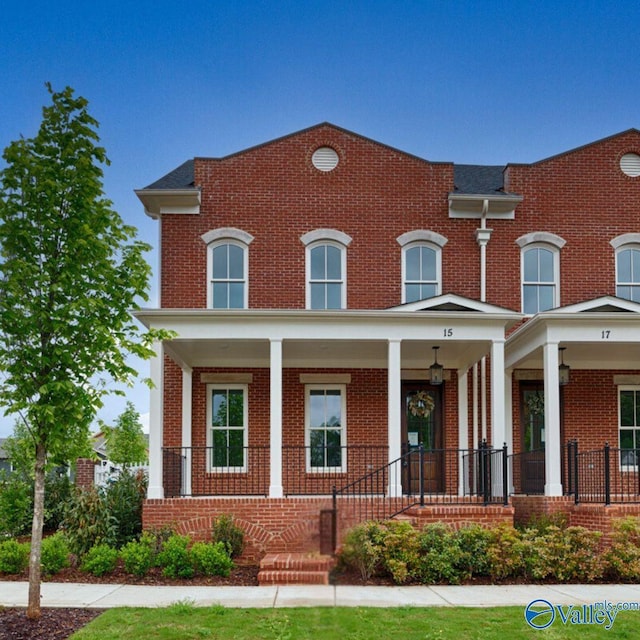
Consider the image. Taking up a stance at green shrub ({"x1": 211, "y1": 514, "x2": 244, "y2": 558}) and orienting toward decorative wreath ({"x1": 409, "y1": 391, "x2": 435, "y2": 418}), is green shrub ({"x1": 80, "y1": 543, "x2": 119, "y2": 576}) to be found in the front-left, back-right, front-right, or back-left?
back-left

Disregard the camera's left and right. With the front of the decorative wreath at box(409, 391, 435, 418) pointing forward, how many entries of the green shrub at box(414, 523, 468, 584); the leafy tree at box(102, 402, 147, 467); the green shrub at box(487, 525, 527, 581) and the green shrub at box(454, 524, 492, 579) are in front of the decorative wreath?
3

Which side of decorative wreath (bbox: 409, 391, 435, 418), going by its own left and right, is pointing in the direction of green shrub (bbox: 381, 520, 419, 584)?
front

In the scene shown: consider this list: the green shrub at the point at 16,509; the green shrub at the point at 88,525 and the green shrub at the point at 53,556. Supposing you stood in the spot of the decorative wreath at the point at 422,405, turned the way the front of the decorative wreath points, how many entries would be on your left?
0

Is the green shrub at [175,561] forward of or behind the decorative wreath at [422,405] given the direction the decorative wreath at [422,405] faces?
forward

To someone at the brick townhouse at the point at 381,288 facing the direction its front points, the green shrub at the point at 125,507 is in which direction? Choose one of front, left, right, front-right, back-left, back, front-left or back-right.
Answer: front-right

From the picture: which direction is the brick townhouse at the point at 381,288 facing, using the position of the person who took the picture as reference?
facing the viewer

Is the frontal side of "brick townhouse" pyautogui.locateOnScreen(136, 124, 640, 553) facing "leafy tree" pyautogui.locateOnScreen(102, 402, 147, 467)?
no

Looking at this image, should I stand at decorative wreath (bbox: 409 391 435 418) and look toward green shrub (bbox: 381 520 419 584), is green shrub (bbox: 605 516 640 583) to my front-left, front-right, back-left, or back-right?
front-left

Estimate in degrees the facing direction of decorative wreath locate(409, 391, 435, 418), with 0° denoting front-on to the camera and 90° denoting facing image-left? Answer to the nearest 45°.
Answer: approximately 0°

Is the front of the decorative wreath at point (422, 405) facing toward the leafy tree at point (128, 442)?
no

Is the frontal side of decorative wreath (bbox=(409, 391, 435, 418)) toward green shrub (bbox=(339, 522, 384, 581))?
yes
